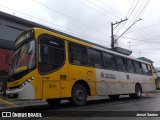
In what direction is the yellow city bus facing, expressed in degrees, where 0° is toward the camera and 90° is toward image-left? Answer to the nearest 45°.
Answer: approximately 45°
